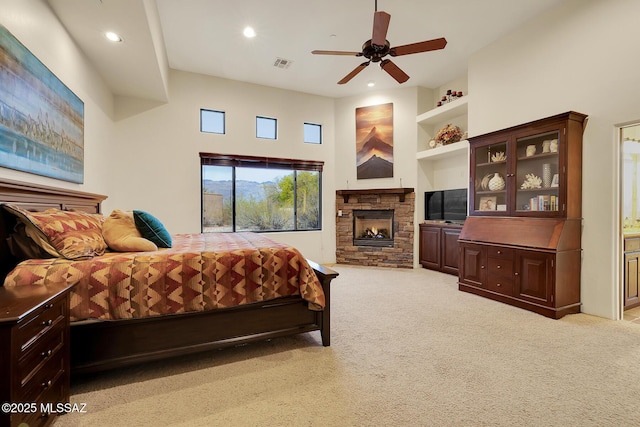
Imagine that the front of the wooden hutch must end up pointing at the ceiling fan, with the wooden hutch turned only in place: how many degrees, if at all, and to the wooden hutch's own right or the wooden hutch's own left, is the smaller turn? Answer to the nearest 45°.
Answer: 0° — it already faces it

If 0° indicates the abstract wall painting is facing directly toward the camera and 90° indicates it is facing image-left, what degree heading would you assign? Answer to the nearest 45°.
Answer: approximately 270°

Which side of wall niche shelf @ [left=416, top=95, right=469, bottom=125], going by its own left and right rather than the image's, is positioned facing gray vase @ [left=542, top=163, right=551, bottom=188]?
left

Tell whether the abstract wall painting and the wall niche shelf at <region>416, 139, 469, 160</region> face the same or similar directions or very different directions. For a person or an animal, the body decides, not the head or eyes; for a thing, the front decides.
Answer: very different directions

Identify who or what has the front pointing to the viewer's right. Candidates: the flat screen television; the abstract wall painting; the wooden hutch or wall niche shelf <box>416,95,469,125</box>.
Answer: the abstract wall painting

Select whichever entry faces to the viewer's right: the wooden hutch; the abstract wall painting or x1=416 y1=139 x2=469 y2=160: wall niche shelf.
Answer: the abstract wall painting

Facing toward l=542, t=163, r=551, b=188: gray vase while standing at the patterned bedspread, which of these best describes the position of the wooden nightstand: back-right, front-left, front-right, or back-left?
back-right

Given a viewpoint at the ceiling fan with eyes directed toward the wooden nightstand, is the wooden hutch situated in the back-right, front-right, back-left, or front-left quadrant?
back-left
